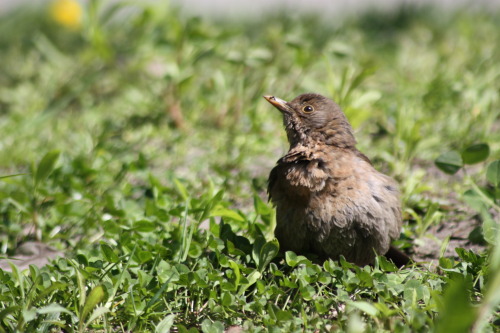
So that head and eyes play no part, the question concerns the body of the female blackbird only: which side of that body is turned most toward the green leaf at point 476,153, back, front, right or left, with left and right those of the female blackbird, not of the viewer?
back

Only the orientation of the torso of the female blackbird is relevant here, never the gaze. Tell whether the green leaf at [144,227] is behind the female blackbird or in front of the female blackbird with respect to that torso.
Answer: in front

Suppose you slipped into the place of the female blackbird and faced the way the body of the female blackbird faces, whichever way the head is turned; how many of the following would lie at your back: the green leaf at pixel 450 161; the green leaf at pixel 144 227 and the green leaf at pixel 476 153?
2

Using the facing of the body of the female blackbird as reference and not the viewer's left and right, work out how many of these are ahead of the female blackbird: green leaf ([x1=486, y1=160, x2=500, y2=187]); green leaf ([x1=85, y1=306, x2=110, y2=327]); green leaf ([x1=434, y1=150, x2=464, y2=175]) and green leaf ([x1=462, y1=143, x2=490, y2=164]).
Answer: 1

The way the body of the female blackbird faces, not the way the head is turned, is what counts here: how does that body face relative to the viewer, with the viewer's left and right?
facing the viewer and to the left of the viewer

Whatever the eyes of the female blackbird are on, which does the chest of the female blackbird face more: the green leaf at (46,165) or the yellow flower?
the green leaf

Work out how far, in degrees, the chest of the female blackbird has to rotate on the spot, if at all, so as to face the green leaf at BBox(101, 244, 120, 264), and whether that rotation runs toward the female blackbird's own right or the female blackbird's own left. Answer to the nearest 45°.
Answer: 0° — it already faces it

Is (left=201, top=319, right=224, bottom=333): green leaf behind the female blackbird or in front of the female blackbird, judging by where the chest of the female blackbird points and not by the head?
in front

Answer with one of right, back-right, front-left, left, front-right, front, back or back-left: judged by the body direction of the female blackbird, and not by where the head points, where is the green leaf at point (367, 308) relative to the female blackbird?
front-left

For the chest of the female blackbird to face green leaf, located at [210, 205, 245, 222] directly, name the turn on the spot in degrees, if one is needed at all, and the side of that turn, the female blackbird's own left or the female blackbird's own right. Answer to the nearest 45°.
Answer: approximately 45° to the female blackbird's own right

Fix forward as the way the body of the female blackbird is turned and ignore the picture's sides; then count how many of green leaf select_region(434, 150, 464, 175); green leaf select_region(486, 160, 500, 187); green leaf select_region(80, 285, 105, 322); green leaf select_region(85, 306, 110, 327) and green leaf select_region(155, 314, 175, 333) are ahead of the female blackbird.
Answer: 3

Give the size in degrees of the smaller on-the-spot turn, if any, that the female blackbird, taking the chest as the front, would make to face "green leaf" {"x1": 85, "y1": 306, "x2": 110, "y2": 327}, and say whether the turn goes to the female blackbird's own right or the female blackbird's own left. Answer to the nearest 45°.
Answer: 0° — it already faces it

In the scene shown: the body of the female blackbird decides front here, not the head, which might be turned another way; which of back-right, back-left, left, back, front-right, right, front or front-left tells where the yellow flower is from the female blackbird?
right

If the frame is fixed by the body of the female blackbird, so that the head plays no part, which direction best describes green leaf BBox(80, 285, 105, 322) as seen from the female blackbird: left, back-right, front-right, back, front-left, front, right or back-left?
front

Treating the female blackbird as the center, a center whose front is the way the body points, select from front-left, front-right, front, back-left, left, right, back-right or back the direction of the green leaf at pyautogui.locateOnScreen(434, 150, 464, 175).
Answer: back
